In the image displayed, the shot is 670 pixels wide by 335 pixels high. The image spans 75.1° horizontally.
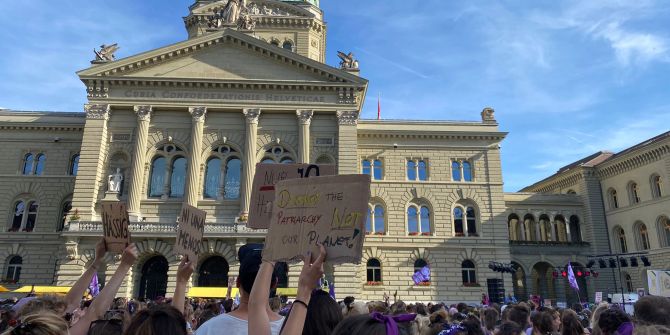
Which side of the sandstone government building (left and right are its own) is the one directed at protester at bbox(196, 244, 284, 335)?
front

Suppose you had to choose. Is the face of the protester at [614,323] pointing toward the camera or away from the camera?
away from the camera

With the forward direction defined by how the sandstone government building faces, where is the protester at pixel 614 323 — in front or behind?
in front

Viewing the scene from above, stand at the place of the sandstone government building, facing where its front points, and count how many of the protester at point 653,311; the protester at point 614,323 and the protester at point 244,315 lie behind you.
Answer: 0

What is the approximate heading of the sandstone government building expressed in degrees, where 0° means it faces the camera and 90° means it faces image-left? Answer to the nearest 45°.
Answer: approximately 0°

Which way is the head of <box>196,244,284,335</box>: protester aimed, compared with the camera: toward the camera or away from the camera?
away from the camera

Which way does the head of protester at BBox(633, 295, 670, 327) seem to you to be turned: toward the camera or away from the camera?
away from the camera

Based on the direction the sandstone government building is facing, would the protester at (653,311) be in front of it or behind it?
in front
